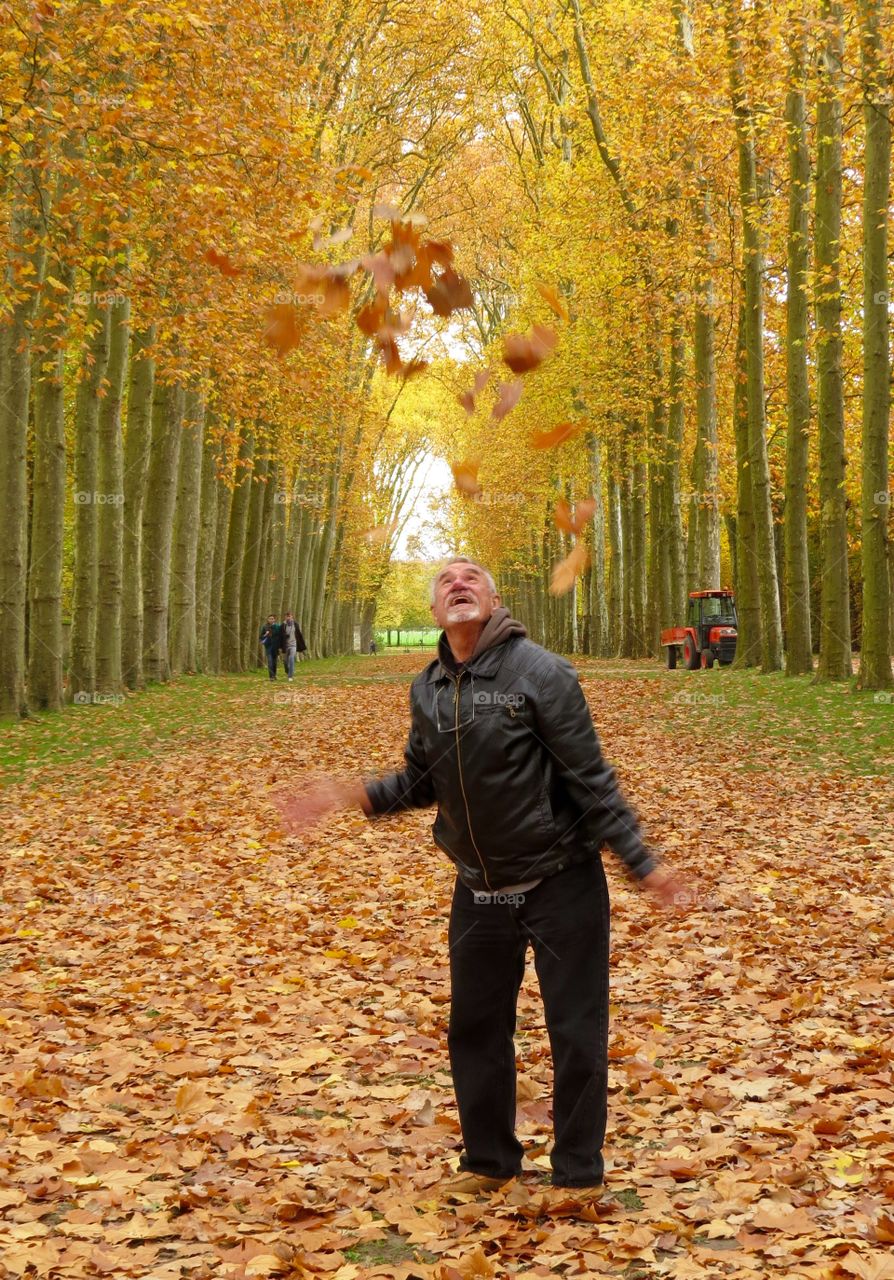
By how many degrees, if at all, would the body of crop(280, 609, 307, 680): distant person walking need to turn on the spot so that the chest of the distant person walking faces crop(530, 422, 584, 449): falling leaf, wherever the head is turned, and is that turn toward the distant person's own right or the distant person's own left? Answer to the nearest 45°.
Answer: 0° — they already face it

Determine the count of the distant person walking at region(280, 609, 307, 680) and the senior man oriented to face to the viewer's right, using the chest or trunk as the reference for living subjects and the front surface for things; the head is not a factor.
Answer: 0

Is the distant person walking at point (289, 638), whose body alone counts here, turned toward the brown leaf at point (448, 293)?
yes

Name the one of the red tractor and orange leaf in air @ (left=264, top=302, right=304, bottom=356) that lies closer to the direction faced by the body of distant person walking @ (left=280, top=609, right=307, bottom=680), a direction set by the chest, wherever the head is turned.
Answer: the orange leaf in air

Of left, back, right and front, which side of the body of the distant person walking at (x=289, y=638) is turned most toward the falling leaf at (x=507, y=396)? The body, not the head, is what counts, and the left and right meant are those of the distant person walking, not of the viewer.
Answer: front

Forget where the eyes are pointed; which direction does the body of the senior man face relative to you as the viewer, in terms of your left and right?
facing the viewer and to the left of the viewer

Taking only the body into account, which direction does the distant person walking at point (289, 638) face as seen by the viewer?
toward the camera

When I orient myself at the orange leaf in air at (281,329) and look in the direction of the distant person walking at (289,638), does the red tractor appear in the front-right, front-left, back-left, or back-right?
front-right

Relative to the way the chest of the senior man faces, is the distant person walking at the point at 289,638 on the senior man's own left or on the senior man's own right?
on the senior man's own right

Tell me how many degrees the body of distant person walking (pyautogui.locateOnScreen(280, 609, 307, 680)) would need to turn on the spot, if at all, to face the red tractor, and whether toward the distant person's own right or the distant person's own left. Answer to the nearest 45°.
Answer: approximately 90° to the distant person's own left

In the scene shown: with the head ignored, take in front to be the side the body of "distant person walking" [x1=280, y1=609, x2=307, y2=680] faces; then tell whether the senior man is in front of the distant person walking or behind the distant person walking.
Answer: in front

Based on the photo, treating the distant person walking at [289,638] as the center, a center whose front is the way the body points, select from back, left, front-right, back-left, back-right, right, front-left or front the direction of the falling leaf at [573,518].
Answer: front

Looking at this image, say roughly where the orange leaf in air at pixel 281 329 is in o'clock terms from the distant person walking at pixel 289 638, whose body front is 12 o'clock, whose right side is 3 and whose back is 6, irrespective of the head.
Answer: The orange leaf in air is roughly at 12 o'clock from the distant person walking.
